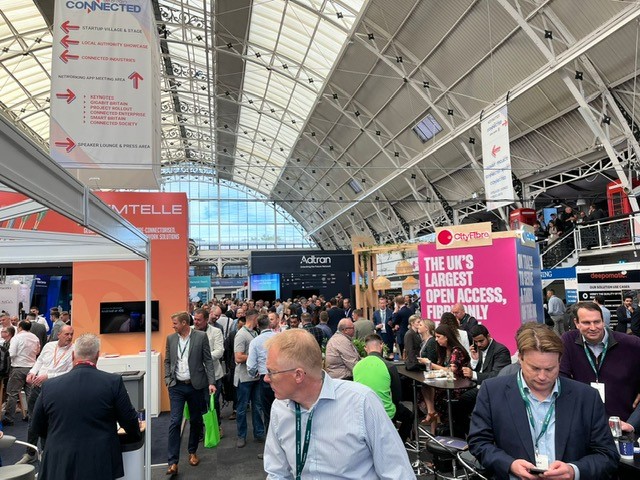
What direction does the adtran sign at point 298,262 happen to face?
toward the camera

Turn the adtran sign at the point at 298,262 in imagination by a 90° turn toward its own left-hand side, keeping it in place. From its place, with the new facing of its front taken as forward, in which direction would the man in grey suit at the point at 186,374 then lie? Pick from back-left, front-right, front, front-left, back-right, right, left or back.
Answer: right

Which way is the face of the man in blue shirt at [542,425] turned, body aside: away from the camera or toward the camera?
toward the camera

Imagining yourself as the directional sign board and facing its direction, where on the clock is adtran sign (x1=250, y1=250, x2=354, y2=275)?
The adtran sign is roughly at 7 o'clock from the directional sign board.

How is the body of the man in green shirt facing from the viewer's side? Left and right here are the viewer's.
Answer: facing away from the viewer and to the right of the viewer

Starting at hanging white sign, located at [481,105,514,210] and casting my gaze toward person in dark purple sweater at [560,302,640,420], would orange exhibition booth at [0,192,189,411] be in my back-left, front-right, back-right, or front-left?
front-right

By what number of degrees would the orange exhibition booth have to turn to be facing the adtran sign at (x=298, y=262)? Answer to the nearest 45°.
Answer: approximately 135° to its left

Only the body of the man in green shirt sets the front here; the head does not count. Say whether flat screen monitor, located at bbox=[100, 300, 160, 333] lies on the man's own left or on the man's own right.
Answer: on the man's own left

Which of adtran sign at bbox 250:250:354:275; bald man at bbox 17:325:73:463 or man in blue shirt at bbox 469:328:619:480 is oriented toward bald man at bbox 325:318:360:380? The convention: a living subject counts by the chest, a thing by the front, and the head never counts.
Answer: the adtran sign

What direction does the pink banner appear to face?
toward the camera

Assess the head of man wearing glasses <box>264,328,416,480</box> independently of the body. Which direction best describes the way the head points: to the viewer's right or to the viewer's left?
to the viewer's left

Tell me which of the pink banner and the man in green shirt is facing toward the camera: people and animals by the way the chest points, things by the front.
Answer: the pink banner

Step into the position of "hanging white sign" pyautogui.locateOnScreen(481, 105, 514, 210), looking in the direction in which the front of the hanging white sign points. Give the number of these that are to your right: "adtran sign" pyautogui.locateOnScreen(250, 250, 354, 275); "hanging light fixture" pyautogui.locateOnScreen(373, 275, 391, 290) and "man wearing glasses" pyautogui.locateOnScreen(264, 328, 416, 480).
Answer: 2

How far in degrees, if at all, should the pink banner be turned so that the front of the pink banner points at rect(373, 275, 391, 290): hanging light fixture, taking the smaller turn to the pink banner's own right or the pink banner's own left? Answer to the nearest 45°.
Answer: approximately 135° to the pink banner's own right

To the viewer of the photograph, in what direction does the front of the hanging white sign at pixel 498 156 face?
facing the viewer and to the left of the viewer

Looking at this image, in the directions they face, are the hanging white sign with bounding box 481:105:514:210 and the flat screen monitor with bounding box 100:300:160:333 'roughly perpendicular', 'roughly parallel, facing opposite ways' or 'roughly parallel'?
roughly perpendicular

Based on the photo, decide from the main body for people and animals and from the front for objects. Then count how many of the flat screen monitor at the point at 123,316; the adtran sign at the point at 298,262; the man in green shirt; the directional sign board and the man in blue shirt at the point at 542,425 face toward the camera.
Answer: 4

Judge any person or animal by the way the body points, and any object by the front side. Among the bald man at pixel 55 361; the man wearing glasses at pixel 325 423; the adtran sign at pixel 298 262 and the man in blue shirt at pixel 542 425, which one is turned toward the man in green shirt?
the adtran sign

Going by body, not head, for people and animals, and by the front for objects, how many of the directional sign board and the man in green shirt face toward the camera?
1

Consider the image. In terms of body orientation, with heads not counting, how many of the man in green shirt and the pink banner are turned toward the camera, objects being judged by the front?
1

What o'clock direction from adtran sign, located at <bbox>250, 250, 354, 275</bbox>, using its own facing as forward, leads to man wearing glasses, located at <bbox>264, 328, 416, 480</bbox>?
The man wearing glasses is roughly at 12 o'clock from the adtran sign.

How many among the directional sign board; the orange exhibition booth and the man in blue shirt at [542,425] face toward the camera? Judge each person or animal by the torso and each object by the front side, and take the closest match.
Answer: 3
